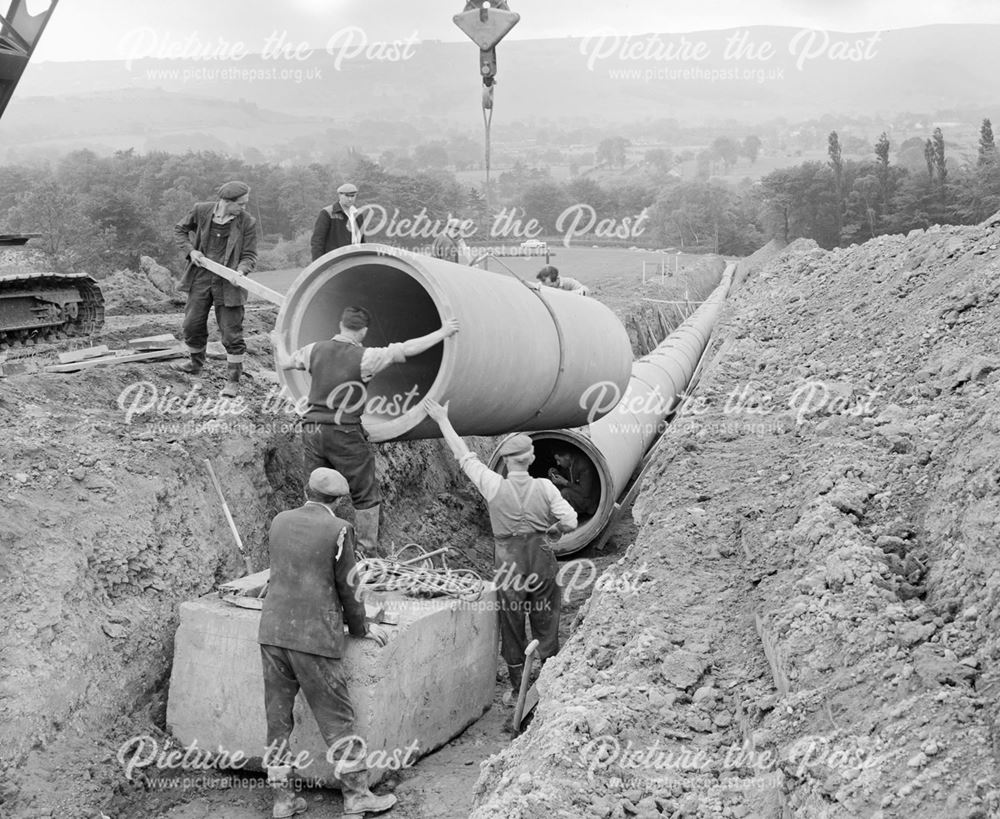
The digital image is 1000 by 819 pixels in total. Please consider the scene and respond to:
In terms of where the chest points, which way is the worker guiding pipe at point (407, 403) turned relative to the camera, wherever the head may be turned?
away from the camera

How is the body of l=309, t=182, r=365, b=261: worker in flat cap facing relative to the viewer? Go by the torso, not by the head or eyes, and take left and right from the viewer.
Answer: facing the viewer and to the right of the viewer

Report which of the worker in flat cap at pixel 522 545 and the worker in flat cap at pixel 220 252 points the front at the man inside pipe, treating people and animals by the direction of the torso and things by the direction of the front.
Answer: the worker in flat cap at pixel 522 545

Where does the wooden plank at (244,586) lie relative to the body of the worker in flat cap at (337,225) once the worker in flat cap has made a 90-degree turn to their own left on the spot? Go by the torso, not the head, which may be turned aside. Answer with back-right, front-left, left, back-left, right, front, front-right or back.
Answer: back-right

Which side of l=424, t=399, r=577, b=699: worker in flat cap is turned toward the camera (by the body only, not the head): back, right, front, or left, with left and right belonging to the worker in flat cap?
back

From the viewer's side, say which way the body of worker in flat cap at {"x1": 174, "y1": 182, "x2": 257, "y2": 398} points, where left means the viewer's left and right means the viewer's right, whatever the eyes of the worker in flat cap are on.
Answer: facing the viewer

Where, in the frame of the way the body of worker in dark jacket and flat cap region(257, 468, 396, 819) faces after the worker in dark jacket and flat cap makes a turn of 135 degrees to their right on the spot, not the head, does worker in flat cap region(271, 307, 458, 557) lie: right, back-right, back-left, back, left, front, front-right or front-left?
back

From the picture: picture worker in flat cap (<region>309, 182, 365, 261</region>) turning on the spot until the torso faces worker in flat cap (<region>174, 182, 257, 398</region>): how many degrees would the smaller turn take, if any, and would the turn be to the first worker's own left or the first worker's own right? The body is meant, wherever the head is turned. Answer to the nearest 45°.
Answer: approximately 135° to the first worker's own right

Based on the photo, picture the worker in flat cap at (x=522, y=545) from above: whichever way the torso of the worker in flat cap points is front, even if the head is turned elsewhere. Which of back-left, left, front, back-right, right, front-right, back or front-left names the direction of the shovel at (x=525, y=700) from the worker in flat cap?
back

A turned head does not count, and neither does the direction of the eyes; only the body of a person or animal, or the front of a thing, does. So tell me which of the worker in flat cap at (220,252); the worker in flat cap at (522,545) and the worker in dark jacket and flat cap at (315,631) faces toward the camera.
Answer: the worker in flat cap at (220,252)

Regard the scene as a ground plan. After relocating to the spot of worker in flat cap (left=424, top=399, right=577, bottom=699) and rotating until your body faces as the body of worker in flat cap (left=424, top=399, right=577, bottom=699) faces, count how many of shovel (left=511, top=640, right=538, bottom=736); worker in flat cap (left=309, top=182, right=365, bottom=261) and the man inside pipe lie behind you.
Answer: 1

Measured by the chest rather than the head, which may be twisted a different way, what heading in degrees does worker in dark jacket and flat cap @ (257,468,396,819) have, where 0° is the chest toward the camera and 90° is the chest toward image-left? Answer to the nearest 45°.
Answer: approximately 225°

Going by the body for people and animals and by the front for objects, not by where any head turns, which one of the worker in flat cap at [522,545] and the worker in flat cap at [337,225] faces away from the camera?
the worker in flat cap at [522,545]

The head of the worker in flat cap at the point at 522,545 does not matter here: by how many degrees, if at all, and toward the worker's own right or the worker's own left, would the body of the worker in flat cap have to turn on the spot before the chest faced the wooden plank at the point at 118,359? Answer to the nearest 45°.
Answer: approximately 45° to the worker's own left

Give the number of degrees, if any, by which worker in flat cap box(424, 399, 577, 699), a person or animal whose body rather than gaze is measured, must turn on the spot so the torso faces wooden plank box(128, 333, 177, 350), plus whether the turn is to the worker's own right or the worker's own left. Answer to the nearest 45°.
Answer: approximately 45° to the worker's own left
